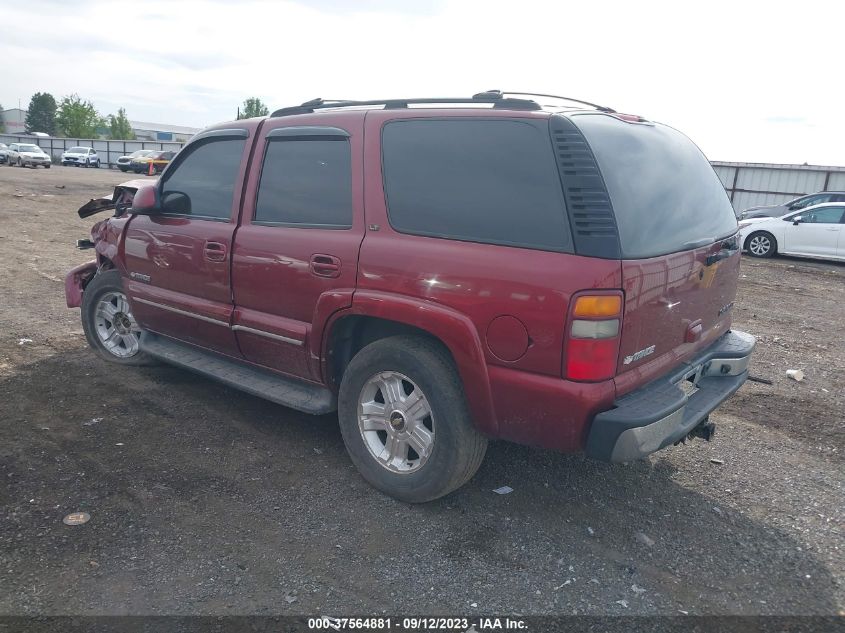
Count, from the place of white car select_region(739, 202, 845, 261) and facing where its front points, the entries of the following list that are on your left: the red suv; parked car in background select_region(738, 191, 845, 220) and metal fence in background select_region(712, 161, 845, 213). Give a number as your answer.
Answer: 1

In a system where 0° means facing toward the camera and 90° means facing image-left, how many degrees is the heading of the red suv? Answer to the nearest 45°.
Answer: approximately 135°

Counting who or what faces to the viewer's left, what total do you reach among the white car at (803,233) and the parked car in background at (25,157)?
1

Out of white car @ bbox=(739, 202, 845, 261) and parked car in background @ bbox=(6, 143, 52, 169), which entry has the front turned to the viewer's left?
the white car

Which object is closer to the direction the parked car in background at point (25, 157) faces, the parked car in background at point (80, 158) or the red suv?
the red suv

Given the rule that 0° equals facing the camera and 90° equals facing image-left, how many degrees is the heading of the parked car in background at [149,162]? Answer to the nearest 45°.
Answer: approximately 45°

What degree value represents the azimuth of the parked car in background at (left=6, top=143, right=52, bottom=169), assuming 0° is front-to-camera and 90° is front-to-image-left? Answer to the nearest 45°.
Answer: approximately 315°

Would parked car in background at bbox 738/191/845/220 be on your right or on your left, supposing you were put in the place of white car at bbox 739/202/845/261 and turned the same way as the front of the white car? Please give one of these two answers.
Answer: on your right

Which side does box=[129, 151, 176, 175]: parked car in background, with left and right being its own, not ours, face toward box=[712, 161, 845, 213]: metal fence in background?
left

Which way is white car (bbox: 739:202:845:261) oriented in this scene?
to the viewer's left

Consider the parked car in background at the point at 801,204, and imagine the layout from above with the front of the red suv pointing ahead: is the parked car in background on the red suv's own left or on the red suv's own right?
on the red suv's own right

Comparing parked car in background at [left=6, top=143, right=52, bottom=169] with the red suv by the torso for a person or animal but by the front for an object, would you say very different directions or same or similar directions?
very different directions

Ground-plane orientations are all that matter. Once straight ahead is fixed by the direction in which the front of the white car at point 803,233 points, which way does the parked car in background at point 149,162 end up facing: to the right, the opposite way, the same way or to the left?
to the left

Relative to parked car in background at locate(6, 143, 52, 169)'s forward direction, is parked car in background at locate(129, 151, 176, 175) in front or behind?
in front
